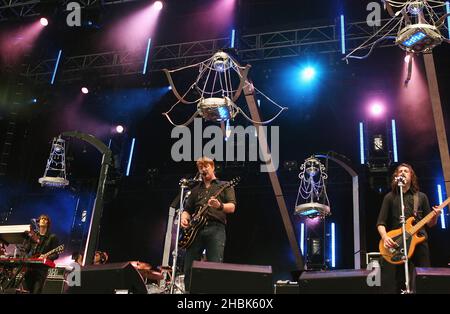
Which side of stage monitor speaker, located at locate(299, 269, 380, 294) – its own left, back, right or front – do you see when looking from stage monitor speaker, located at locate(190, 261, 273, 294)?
left

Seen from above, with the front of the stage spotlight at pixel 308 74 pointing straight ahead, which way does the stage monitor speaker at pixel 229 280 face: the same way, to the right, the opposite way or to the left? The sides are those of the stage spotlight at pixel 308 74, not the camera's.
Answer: the opposite way

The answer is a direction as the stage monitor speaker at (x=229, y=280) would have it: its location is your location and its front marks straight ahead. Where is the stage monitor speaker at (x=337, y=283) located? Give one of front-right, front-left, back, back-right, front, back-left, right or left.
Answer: right

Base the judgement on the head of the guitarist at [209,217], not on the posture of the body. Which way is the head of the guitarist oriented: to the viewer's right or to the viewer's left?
to the viewer's left

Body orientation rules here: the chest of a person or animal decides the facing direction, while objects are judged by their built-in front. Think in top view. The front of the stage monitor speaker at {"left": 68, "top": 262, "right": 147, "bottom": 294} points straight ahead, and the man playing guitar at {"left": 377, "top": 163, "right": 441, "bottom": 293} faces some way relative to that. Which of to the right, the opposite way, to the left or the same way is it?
the opposite way

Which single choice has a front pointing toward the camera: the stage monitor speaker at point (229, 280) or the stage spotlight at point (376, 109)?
the stage spotlight

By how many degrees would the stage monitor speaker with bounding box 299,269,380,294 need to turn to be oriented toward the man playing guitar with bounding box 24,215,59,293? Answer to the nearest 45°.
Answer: approximately 45° to its left

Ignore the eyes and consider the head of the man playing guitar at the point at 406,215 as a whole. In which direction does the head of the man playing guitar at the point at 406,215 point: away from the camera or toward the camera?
toward the camera

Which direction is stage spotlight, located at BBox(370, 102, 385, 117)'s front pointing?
toward the camera

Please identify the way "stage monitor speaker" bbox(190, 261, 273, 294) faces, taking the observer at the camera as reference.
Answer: facing away from the viewer

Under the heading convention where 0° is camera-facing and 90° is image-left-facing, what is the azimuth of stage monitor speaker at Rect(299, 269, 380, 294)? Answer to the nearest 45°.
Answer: approximately 180°

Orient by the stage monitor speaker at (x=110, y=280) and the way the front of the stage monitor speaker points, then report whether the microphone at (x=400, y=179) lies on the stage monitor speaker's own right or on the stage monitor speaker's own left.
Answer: on the stage monitor speaker's own right

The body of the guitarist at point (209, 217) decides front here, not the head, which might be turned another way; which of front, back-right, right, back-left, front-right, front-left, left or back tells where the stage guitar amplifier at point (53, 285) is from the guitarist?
right

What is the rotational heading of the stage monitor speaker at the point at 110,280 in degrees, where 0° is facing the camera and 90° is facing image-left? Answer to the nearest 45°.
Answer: approximately 225°

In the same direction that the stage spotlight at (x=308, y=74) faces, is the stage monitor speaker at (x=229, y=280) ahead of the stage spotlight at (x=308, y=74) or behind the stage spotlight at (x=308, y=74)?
ahead

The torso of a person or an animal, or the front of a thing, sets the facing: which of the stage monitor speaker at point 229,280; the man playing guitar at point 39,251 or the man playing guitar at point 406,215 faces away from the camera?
the stage monitor speaker
